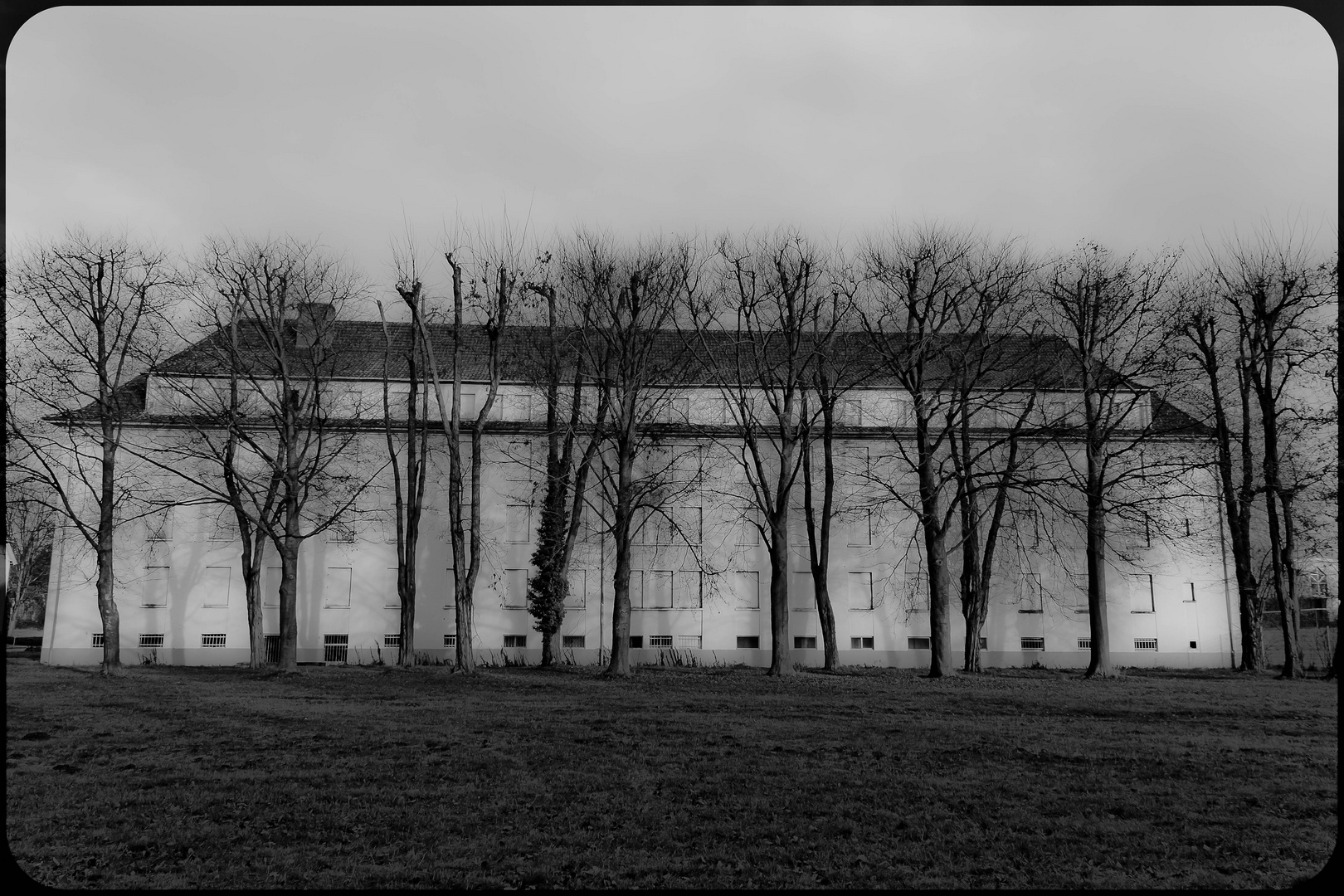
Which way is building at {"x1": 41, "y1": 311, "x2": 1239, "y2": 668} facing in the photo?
toward the camera

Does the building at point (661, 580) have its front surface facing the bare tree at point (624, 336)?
yes
